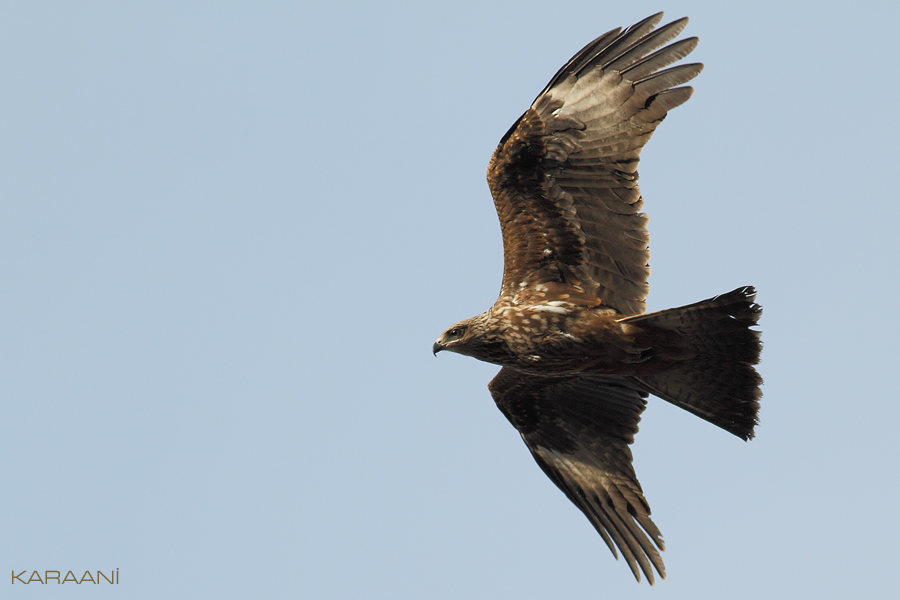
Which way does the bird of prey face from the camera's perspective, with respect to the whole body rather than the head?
to the viewer's left
